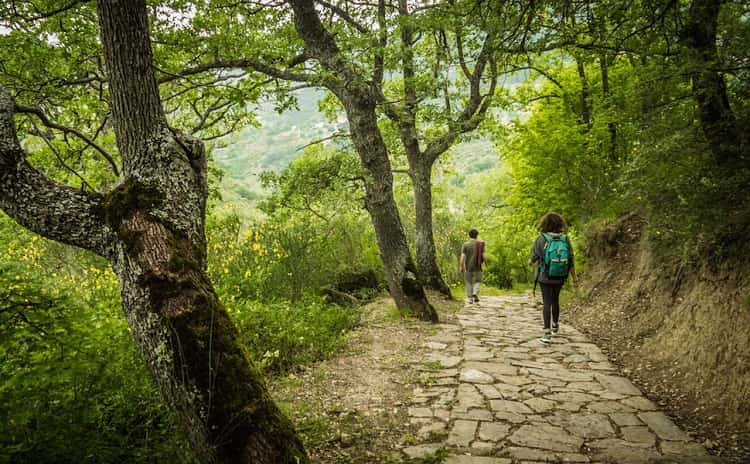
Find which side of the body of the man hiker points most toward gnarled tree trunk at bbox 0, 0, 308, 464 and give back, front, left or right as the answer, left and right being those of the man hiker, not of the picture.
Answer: back

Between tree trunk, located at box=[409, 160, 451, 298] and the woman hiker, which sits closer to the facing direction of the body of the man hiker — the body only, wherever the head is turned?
the tree trunk

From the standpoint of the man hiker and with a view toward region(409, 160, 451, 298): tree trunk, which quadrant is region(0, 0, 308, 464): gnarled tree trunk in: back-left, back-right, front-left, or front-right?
back-left

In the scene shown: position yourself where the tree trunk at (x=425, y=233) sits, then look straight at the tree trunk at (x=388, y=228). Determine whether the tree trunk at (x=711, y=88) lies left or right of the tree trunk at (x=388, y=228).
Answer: left

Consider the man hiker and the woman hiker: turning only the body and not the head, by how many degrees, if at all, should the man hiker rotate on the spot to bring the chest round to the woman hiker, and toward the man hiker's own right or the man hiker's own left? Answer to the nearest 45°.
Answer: approximately 180°

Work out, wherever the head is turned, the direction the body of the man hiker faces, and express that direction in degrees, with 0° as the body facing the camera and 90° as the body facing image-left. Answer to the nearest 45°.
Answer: approximately 180°

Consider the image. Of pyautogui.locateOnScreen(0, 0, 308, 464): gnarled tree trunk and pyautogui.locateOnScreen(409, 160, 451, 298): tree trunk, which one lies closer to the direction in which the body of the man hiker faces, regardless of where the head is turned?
the tree trunk

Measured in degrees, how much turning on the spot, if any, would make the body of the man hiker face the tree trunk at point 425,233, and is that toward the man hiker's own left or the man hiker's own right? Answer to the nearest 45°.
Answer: approximately 45° to the man hiker's own left

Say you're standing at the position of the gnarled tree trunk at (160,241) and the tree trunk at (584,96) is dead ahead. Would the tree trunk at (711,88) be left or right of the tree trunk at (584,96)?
right

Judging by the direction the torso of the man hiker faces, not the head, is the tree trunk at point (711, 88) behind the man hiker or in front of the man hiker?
behind
